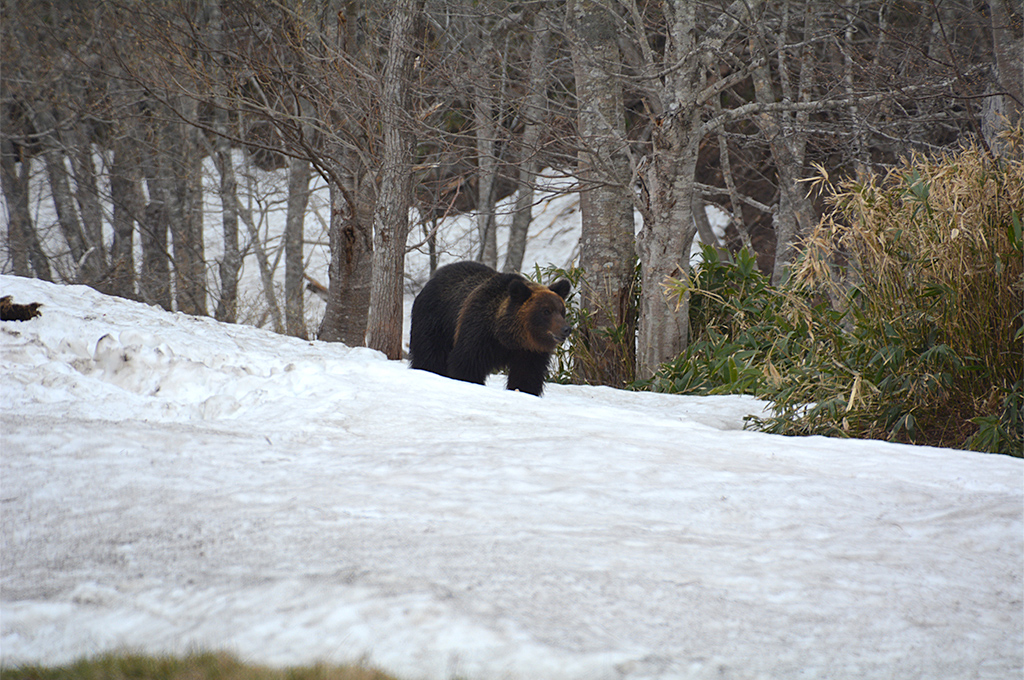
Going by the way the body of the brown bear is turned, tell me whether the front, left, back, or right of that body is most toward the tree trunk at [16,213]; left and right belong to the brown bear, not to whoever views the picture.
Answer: back

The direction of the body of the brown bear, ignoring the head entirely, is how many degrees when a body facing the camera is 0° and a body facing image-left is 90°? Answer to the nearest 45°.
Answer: approximately 315°

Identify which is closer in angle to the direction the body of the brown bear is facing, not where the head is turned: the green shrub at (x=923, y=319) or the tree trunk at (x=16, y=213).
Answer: the green shrub

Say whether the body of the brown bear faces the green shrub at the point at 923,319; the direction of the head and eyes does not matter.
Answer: yes
